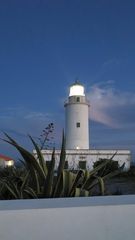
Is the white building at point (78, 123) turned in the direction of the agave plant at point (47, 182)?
yes

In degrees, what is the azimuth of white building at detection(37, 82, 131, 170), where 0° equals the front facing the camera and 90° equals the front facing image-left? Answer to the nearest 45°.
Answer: approximately 0°
